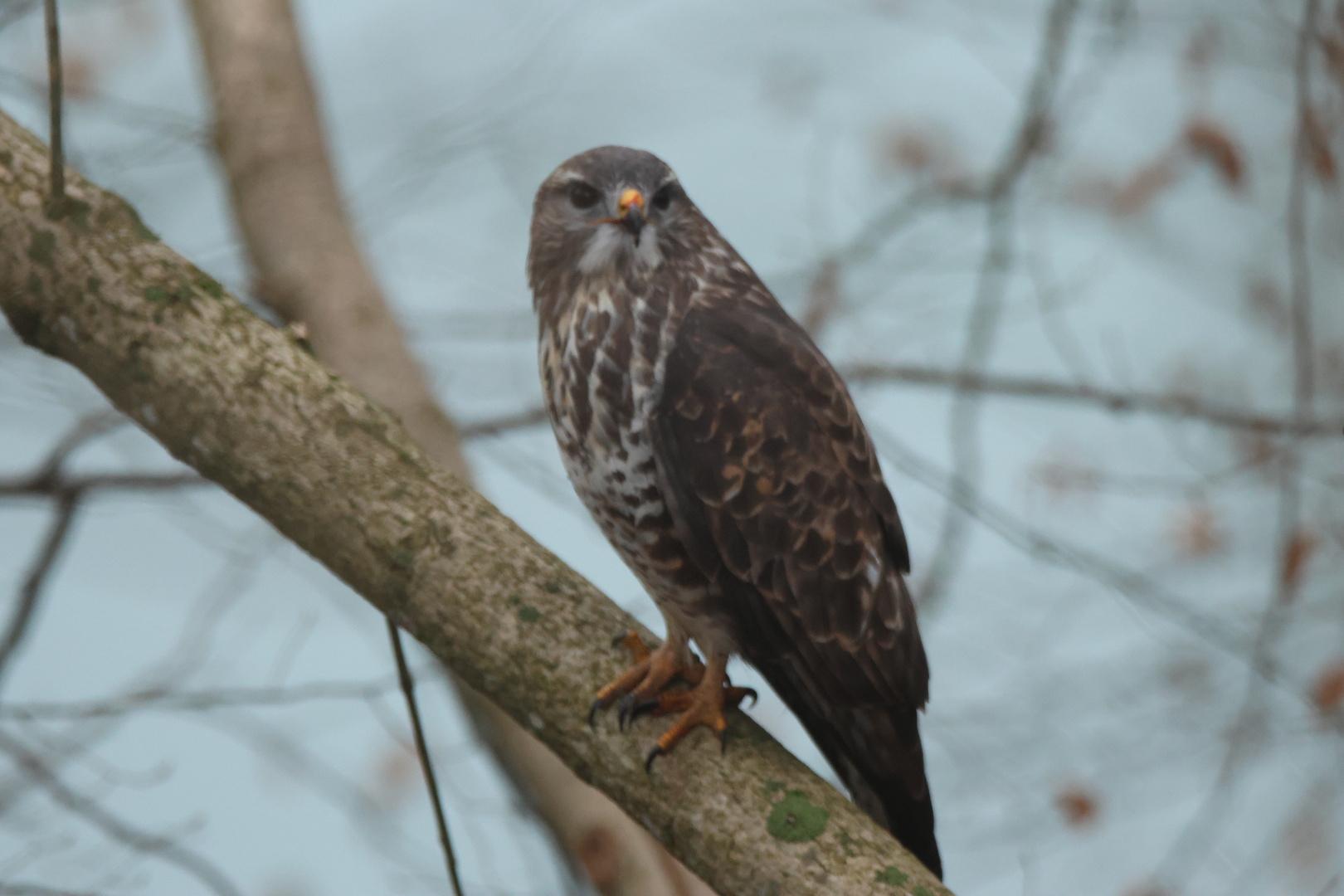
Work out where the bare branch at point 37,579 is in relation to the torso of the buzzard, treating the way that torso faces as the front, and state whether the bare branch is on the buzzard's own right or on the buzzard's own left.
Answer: on the buzzard's own right

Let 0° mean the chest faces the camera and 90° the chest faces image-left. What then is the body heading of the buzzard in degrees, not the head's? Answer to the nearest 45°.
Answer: approximately 45°

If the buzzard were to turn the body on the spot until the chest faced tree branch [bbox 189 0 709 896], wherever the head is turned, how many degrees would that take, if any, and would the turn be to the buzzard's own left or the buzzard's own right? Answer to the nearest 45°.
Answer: approximately 90° to the buzzard's own right

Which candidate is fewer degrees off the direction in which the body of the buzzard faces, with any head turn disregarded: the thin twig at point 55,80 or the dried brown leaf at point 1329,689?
the thin twig

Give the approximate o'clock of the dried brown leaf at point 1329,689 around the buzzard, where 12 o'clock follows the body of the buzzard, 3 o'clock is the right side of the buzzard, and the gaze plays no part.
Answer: The dried brown leaf is roughly at 6 o'clock from the buzzard.
